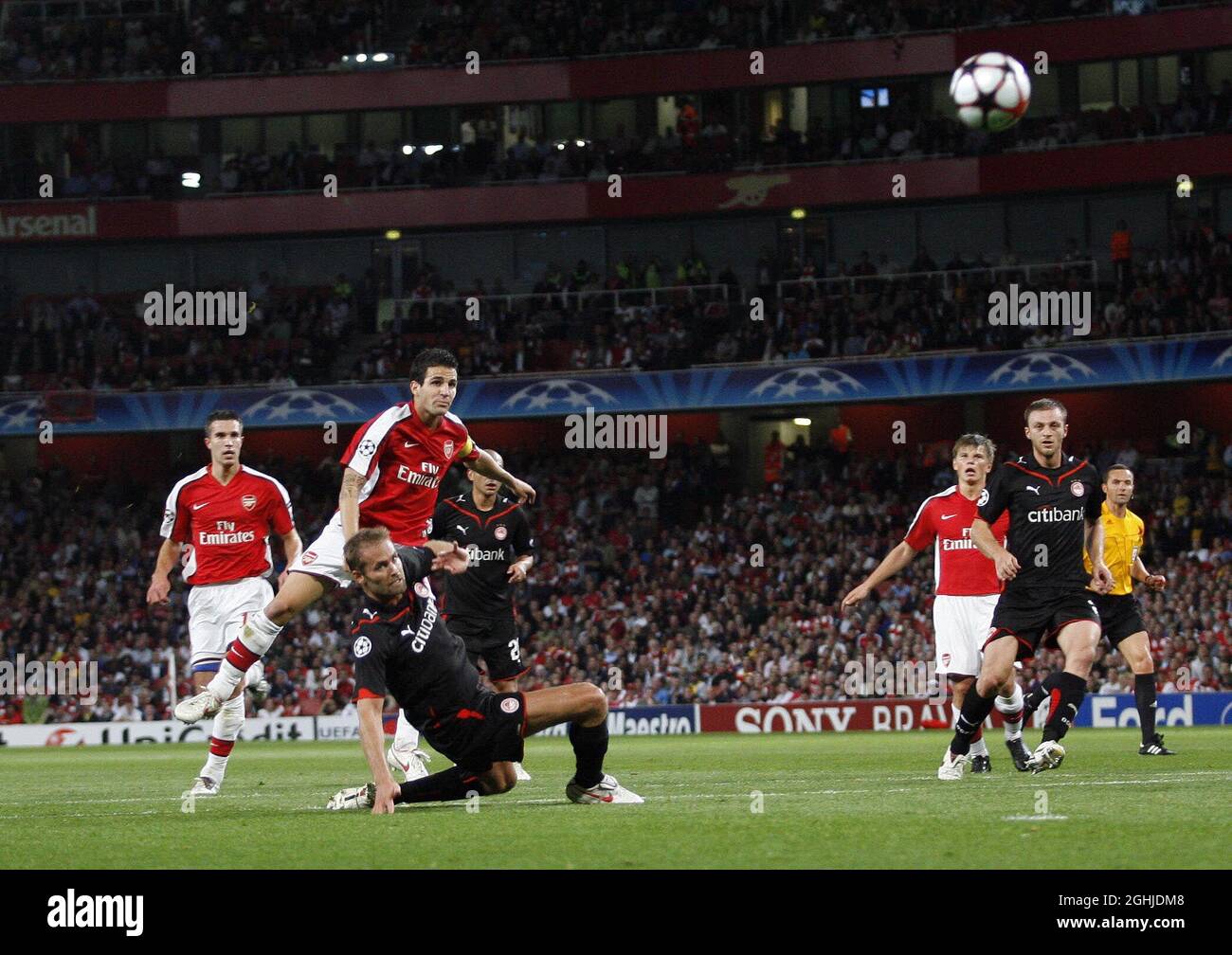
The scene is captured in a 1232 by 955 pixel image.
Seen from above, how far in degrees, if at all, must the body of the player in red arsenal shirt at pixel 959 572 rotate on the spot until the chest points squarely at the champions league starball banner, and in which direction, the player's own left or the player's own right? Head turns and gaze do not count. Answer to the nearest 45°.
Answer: approximately 180°

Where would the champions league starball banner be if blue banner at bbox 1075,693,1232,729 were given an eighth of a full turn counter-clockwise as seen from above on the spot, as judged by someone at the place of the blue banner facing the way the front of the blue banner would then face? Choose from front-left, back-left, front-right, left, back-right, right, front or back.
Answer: back

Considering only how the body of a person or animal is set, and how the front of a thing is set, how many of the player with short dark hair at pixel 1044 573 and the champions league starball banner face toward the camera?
2

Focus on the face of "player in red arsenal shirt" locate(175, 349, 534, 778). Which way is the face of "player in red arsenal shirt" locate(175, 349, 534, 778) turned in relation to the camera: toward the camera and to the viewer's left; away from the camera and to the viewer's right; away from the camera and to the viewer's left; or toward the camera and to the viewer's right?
toward the camera and to the viewer's right

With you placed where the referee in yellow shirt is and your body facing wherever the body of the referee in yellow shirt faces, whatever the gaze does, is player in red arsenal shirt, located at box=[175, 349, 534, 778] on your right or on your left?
on your right

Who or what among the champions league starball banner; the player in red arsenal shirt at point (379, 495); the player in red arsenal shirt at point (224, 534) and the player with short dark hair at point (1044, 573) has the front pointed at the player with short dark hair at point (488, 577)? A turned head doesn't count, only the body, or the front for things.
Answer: the champions league starball banner

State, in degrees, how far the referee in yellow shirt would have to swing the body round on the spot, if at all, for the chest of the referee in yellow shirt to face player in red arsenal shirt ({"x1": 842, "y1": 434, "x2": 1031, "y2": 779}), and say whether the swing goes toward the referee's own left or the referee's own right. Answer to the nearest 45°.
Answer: approximately 90° to the referee's own right

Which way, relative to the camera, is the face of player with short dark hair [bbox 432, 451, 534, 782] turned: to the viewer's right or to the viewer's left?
to the viewer's right

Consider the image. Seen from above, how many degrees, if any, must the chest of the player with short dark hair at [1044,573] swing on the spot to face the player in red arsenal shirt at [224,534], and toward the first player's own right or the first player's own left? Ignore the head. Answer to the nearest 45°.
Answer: approximately 90° to the first player's own right
